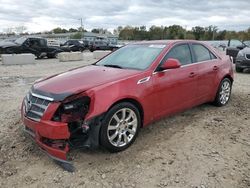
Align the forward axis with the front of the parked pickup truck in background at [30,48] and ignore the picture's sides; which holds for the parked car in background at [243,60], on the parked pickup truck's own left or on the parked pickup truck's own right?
on the parked pickup truck's own left

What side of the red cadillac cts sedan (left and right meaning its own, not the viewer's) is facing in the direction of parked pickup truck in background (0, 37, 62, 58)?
right

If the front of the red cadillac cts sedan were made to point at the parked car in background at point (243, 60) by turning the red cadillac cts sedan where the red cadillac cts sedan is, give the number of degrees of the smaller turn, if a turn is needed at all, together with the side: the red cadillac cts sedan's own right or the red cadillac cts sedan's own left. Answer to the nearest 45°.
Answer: approximately 180°

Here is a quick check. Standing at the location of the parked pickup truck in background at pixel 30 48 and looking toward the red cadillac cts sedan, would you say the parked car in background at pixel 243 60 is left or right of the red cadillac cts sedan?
left

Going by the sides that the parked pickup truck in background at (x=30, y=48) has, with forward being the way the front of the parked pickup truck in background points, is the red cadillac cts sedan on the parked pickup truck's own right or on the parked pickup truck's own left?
on the parked pickup truck's own left

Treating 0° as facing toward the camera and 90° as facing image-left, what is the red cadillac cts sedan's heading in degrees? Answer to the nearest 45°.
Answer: approximately 45°

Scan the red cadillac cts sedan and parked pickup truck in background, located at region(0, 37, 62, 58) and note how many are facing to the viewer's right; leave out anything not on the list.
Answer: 0

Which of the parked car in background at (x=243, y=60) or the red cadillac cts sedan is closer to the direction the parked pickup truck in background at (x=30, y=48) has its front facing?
the red cadillac cts sedan

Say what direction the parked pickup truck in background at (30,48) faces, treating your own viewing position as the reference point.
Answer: facing the viewer and to the left of the viewer
